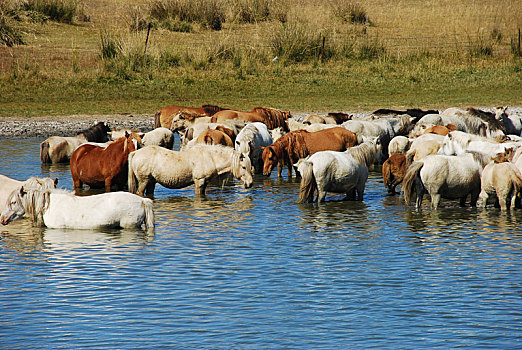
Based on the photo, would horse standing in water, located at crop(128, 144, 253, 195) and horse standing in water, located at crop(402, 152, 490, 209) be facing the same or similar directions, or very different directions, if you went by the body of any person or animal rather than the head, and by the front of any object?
same or similar directions

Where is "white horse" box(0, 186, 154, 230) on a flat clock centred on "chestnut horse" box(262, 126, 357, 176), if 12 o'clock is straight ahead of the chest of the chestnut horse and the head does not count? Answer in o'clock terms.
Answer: The white horse is roughly at 10 o'clock from the chestnut horse.

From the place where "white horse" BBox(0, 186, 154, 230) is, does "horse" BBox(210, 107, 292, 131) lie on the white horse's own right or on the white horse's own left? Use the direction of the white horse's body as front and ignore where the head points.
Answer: on the white horse's own right

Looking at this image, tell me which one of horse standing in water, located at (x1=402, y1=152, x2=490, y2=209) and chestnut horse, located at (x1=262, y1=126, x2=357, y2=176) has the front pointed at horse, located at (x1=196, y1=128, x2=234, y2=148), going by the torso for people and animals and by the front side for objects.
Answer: the chestnut horse

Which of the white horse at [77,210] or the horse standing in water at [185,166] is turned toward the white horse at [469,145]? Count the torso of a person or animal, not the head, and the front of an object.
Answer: the horse standing in water

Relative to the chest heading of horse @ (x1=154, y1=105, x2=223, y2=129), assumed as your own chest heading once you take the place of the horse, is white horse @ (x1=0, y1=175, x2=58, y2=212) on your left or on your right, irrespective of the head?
on your right

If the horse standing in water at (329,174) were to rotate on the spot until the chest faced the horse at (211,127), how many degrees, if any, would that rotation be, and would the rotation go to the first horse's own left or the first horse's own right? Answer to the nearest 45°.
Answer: approximately 90° to the first horse's own left

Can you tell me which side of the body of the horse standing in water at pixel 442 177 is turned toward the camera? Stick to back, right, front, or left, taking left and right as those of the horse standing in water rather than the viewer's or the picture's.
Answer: right

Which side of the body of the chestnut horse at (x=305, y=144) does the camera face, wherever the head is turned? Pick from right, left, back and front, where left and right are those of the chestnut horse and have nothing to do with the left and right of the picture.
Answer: left

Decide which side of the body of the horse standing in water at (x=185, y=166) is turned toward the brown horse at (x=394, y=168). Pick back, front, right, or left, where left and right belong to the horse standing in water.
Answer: front

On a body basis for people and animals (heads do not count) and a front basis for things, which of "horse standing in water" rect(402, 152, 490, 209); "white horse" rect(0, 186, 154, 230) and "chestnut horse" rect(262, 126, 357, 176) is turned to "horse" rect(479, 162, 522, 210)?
the horse standing in water

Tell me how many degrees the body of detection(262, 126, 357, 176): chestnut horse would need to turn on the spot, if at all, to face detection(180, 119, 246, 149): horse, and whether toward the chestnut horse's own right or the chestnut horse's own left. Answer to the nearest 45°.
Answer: approximately 45° to the chestnut horse's own right

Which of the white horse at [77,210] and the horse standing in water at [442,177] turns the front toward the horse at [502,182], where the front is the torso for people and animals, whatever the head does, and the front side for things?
the horse standing in water

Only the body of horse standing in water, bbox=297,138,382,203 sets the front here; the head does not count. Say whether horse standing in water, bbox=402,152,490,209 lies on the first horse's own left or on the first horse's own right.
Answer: on the first horse's own right

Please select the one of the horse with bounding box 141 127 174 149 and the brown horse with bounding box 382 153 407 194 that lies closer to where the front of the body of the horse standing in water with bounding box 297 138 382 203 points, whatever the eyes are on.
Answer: the brown horse

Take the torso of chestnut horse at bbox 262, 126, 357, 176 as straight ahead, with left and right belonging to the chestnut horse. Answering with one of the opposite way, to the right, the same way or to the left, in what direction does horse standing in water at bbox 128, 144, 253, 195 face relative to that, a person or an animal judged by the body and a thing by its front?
the opposite way

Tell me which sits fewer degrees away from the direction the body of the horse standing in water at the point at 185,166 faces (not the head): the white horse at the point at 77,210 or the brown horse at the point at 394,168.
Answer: the brown horse

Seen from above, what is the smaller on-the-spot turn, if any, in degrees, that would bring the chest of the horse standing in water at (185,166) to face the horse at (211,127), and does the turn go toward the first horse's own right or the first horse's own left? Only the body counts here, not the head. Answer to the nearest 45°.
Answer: approximately 90° to the first horse's own left

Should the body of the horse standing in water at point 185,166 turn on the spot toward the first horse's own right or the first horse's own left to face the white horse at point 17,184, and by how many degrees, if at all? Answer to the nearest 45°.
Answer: approximately 135° to the first horse's own right
